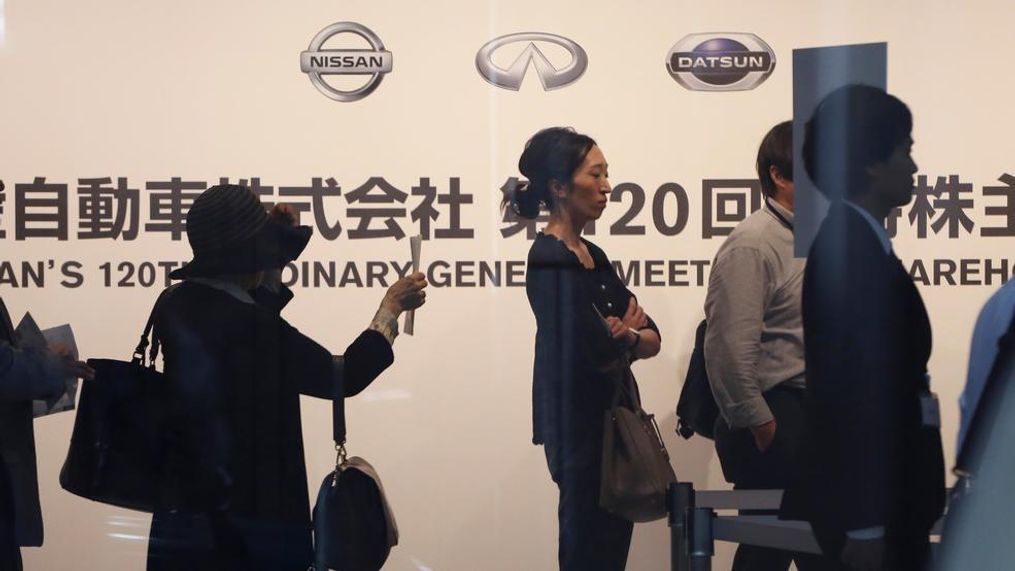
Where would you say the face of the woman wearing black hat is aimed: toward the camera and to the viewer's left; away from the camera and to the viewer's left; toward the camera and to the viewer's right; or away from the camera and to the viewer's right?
away from the camera and to the viewer's right

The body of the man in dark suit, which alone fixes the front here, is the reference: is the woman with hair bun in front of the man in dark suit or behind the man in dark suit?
behind

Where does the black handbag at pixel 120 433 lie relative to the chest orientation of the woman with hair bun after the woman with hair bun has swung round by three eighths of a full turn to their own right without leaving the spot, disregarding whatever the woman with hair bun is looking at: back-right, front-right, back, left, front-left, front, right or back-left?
front-right

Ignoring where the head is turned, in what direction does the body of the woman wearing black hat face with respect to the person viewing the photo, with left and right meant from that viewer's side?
facing away from the viewer and to the right of the viewer

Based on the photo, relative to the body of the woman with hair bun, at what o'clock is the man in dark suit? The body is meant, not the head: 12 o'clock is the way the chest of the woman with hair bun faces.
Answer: The man in dark suit is roughly at 12 o'clock from the woman with hair bun.

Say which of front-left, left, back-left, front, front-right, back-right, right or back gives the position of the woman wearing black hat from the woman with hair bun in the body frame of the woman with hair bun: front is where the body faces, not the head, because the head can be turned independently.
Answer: back

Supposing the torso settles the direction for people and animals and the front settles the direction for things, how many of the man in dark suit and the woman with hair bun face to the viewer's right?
2

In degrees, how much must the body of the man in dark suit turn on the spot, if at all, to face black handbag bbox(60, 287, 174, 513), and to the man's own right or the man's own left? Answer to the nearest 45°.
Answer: approximately 180°

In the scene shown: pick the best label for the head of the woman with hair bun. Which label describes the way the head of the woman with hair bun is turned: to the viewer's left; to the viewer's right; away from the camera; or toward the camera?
to the viewer's right

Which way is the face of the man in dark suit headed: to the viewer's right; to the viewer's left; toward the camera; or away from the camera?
to the viewer's right

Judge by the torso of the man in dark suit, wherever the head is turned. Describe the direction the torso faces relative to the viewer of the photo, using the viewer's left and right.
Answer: facing to the right of the viewer

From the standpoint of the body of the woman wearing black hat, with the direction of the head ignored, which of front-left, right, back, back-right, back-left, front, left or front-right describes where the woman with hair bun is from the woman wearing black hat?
front-right
